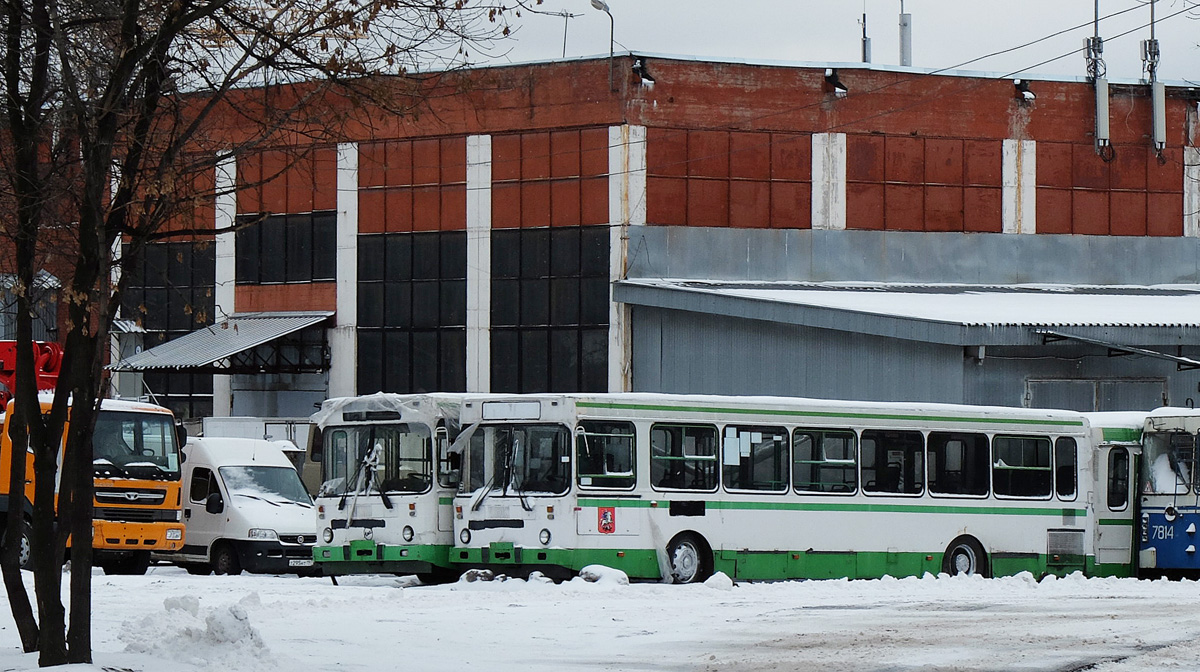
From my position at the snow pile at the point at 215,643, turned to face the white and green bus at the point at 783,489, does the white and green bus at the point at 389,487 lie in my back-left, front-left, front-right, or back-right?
front-left

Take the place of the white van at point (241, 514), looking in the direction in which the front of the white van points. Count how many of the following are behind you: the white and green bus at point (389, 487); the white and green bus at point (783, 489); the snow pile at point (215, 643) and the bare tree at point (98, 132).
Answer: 0

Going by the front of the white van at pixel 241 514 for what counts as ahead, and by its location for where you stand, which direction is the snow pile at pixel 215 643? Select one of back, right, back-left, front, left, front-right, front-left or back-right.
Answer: front-right

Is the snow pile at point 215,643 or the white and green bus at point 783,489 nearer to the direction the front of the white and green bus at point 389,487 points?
the snow pile

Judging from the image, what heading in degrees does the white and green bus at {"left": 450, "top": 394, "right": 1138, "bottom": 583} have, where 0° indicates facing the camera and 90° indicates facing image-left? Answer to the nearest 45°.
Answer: approximately 45°

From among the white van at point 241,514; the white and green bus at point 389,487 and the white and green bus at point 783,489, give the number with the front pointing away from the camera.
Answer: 0

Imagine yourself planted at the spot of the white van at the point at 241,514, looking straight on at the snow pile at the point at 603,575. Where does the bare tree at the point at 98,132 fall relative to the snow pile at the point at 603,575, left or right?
right

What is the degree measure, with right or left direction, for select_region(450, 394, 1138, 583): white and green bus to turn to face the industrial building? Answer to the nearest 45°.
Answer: approximately 135° to its right

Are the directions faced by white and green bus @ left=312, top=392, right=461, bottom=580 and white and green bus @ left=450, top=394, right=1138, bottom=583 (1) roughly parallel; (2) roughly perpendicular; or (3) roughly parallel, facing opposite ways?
roughly parallel

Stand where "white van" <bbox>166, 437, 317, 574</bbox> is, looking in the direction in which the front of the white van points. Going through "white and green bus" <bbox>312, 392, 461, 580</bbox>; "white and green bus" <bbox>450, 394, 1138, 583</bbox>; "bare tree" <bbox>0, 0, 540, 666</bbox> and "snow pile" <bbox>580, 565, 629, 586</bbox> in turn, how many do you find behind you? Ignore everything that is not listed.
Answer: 0

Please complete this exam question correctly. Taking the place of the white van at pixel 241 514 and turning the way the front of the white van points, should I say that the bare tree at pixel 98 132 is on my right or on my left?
on my right

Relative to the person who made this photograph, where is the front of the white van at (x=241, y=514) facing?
facing the viewer and to the right of the viewer
